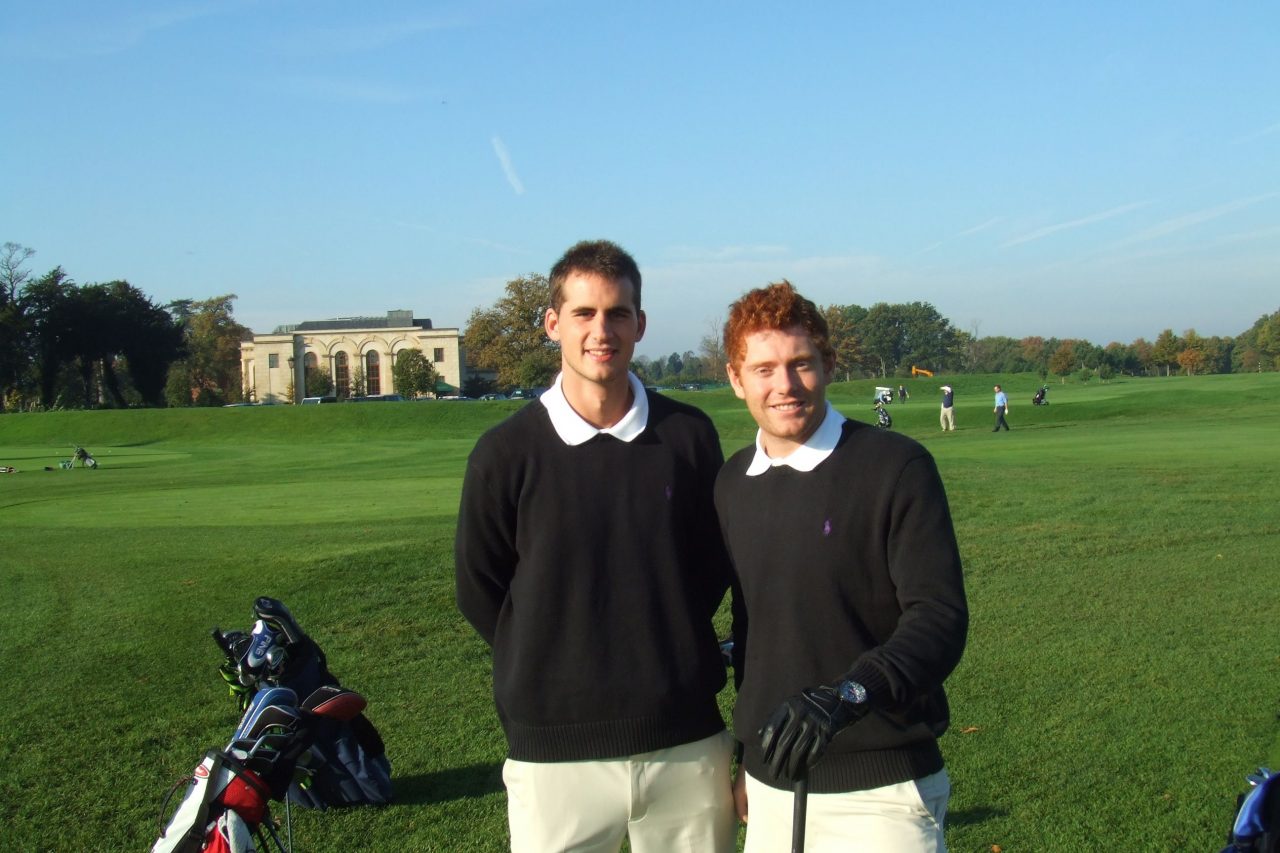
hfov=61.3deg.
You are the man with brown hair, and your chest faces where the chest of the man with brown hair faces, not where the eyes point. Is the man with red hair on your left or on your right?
on your left

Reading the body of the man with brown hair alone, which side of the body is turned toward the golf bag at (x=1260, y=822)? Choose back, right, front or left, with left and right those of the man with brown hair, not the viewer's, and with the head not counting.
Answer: left

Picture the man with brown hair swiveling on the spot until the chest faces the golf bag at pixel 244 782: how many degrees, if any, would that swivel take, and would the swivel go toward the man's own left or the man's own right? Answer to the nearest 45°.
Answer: approximately 135° to the man's own right

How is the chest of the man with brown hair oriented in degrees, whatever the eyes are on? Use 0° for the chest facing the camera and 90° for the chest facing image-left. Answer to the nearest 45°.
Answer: approximately 0°

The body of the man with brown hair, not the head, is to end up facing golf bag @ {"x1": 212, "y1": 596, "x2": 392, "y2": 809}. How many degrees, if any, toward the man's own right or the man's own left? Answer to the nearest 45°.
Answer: approximately 135° to the man's own right

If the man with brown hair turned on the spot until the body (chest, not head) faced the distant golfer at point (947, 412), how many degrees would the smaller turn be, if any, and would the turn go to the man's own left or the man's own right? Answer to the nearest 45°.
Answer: approximately 180°

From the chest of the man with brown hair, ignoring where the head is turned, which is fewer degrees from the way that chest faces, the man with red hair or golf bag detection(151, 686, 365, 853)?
the man with red hair
